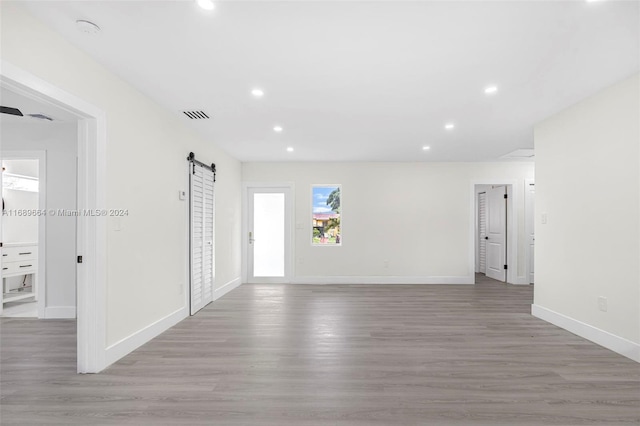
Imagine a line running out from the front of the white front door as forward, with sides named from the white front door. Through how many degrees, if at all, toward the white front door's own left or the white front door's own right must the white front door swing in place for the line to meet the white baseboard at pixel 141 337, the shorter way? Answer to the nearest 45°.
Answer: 0° — it already faces it

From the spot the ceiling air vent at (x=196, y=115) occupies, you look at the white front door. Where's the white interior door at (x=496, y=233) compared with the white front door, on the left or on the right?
right

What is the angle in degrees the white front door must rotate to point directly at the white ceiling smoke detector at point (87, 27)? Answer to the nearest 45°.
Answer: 0° — it already faces it

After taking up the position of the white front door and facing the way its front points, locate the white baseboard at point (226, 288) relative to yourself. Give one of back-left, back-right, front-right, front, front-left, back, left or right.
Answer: front-right

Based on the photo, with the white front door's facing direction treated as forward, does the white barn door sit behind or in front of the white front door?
in front

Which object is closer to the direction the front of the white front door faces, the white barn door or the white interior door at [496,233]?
the white barn door

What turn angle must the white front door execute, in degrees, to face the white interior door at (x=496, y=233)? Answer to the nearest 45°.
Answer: approximately 90° to its left

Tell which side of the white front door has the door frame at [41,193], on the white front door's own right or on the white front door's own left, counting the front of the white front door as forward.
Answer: on the white front door's own right

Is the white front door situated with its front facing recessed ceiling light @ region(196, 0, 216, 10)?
yes

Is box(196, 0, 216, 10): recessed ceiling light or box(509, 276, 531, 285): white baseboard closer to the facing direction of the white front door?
the recessed ceiling light

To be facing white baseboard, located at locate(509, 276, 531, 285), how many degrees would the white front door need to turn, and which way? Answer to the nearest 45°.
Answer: approximately 90° to its left

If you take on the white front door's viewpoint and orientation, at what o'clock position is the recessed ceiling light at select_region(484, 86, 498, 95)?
The recessed ceiling light is roughly at 11 o'clock from the white front door.

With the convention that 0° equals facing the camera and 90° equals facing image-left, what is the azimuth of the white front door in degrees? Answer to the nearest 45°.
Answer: approximately 0°
